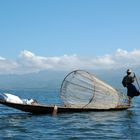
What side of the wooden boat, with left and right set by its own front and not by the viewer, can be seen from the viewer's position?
left

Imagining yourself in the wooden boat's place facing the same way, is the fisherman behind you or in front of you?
behind
